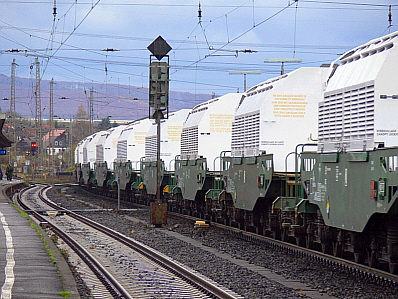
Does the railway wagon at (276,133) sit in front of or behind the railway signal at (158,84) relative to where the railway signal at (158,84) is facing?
behind
